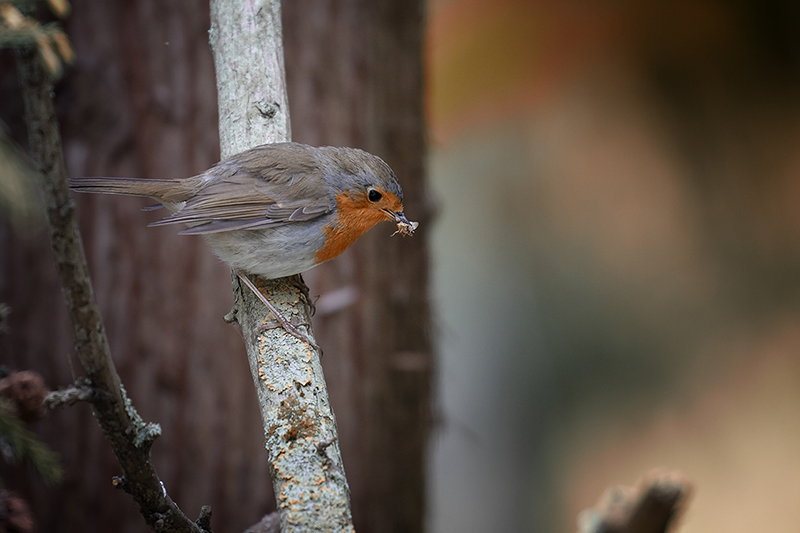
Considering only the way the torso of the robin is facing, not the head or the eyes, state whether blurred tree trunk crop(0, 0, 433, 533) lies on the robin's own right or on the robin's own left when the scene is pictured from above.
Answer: on the robin's own left

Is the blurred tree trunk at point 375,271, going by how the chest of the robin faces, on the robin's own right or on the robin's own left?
on the robin's own left

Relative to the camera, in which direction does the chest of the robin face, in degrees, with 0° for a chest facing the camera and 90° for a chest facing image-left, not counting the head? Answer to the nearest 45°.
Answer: approximately 270°
